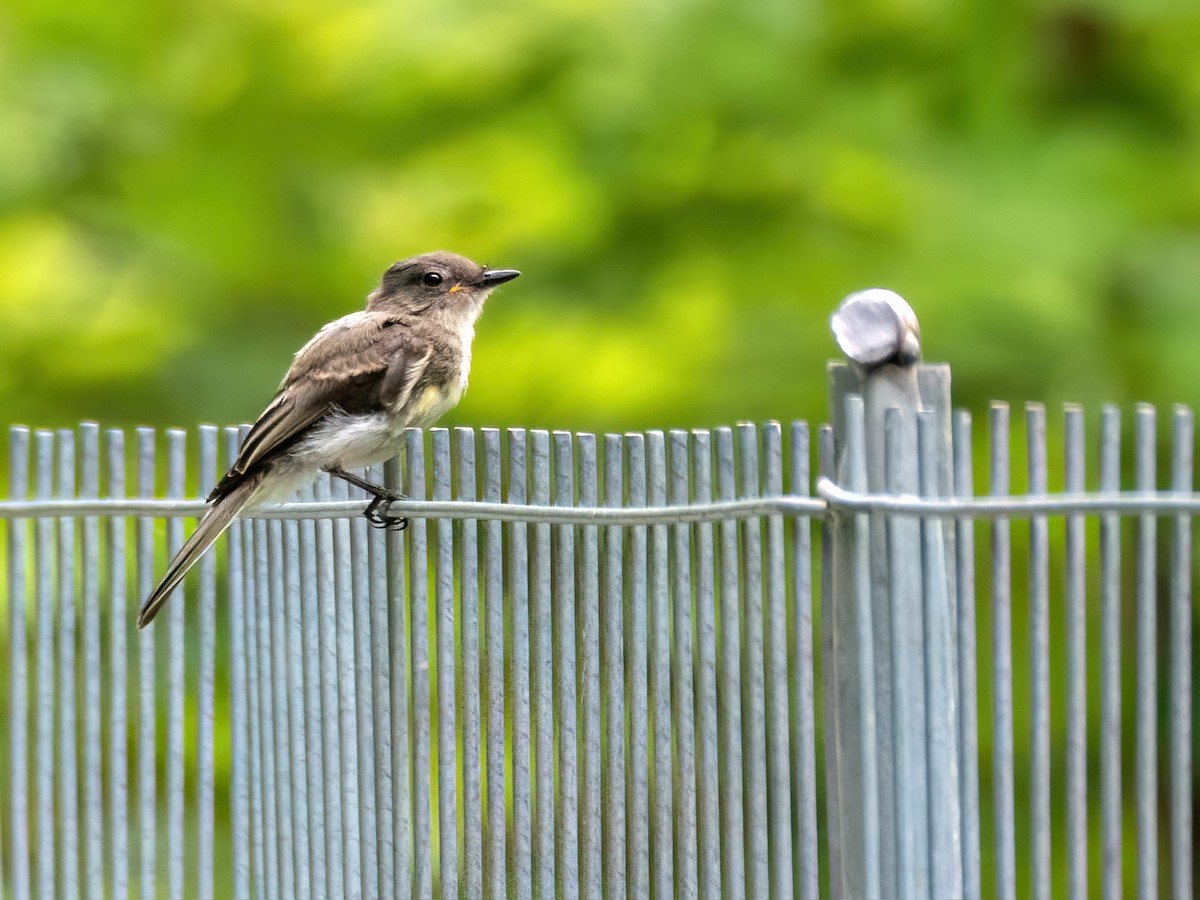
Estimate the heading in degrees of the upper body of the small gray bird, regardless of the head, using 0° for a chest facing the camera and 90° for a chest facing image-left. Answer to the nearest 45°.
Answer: approximately 270°
